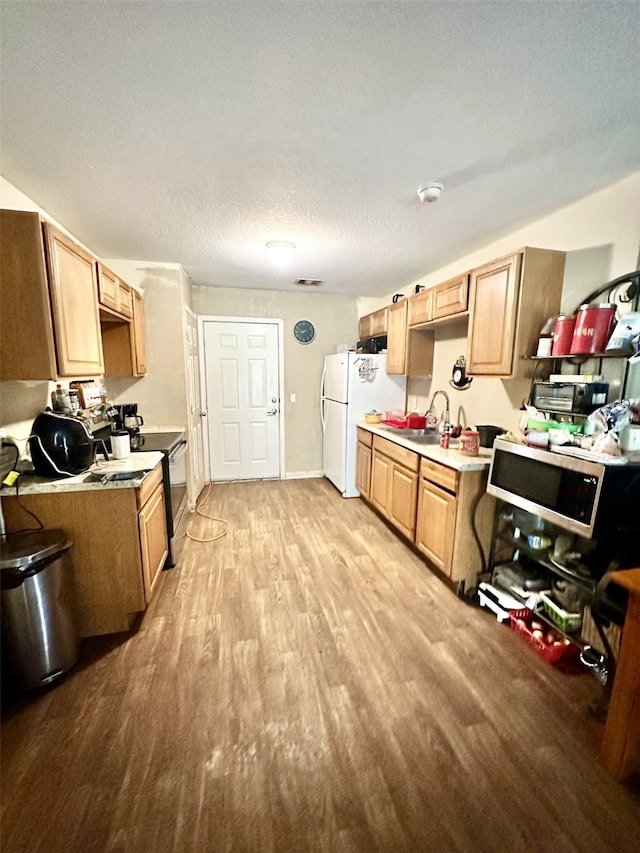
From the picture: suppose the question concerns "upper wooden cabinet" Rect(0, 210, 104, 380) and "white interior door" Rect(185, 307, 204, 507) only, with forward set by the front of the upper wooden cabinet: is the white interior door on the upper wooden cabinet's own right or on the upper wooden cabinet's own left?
on the upper wooden cabinet's own left

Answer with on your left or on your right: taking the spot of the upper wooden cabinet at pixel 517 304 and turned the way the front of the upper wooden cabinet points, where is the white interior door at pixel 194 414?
on your right

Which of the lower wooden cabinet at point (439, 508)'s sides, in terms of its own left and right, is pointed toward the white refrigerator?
right

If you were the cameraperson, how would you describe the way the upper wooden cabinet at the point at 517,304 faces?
facing the viewer and to the left of the viewer

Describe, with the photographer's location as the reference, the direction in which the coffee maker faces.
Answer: facing to the right of the viewer

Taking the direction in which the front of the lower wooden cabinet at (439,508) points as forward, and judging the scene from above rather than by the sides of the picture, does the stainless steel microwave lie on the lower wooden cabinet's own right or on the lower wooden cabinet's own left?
on the lower wooden cabinet's own left

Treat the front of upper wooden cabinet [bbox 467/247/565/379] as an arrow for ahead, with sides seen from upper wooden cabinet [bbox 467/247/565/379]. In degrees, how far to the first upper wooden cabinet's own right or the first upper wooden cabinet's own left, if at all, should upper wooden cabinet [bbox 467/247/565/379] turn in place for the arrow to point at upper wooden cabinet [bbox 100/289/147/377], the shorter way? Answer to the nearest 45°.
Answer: approximately 45° to the first upper wooden cabinet's own right

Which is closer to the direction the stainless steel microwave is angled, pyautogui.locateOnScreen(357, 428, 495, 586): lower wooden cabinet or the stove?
the stove

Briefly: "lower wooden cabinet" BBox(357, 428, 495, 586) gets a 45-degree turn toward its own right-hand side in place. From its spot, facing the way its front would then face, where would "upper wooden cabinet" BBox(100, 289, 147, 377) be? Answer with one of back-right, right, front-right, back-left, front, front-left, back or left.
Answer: front

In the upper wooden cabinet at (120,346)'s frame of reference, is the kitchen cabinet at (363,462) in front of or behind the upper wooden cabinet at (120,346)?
in front

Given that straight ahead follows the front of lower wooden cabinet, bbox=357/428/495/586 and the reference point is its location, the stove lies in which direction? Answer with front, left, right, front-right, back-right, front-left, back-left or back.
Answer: front-right

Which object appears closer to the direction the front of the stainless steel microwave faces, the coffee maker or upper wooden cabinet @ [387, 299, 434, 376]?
the coffee maker

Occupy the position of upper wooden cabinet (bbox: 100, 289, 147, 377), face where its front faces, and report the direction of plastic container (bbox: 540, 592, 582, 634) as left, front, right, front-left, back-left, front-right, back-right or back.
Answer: front-right

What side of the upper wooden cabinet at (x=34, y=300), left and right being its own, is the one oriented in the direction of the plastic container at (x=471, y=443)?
front

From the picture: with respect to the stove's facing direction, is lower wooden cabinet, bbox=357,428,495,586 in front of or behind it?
in front

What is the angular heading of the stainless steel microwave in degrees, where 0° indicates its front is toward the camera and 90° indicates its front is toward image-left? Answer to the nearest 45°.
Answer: approximately 45°
